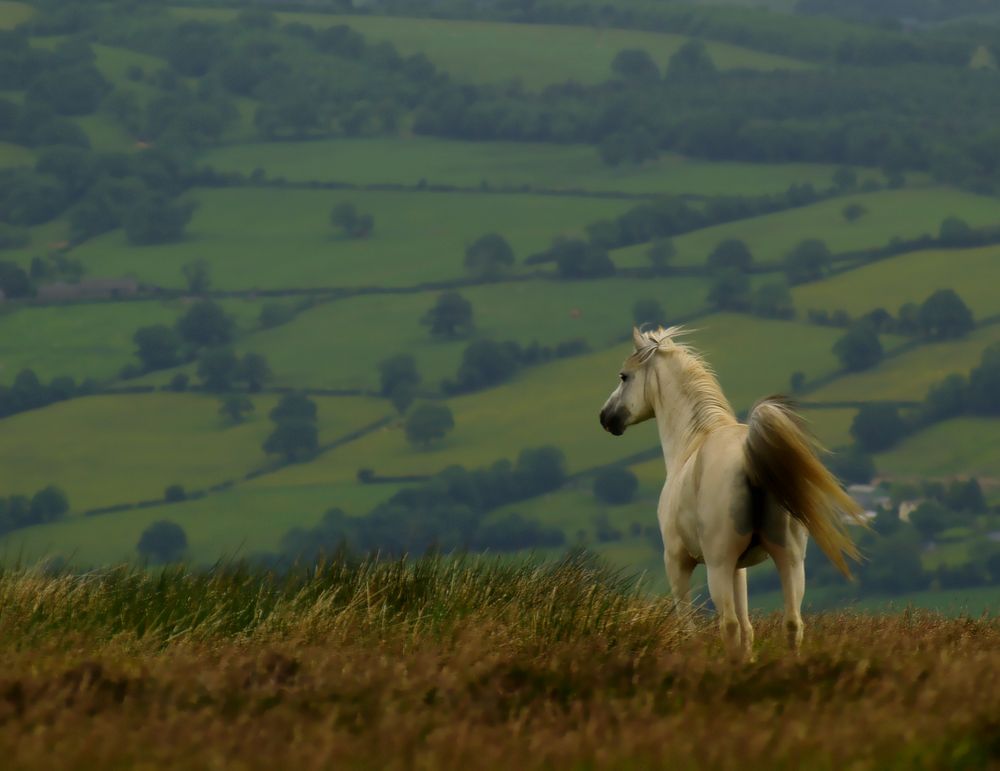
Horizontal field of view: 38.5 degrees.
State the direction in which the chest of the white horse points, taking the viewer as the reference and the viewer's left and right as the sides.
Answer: facing away from the viewer and to the left of the viewer
